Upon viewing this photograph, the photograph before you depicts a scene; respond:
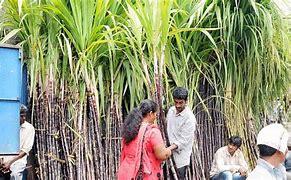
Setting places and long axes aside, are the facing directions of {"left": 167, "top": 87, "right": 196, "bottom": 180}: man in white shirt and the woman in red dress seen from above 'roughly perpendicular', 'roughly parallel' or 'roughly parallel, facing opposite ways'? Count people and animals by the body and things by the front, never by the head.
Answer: roughly parallel, facing opposite ways

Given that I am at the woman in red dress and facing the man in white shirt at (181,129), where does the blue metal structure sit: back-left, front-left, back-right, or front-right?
back-left

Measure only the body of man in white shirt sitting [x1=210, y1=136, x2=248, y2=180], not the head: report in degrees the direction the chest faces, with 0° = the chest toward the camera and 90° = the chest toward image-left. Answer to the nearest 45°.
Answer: approximately 0°

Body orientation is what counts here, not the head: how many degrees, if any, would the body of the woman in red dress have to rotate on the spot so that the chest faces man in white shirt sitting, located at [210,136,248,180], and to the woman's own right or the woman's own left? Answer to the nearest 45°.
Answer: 0° — they already face them

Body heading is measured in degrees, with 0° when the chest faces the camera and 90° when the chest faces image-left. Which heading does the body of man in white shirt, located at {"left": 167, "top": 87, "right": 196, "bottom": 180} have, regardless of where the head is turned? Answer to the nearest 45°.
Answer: approximately 45°

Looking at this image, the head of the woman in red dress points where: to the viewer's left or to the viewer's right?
to the viewer's right

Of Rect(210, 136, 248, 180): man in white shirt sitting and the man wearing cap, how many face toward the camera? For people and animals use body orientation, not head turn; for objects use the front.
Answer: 1

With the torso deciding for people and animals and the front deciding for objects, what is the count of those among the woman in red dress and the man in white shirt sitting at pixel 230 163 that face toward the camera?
1

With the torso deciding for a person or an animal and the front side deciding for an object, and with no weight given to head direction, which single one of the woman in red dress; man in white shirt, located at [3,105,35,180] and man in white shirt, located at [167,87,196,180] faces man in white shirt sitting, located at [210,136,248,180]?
the woman in red dress

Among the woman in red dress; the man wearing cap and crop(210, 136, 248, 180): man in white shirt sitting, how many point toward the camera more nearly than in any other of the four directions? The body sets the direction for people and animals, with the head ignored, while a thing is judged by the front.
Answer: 1

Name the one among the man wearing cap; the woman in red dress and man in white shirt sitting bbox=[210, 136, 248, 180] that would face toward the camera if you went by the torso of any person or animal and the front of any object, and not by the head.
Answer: the man in white shirt sitting

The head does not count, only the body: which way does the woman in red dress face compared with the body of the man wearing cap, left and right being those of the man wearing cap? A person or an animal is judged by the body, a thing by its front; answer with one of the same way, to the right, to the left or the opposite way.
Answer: the same way

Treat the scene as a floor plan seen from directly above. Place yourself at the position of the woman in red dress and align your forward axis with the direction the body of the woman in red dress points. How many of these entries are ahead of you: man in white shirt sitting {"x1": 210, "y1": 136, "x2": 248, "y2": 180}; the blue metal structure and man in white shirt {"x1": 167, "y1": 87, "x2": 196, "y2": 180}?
2

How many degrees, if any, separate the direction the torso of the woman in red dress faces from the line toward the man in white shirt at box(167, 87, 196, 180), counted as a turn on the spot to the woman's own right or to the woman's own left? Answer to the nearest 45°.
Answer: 0° — they already face them

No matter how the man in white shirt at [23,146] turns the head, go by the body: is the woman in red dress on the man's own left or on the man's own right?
on the man's own left
